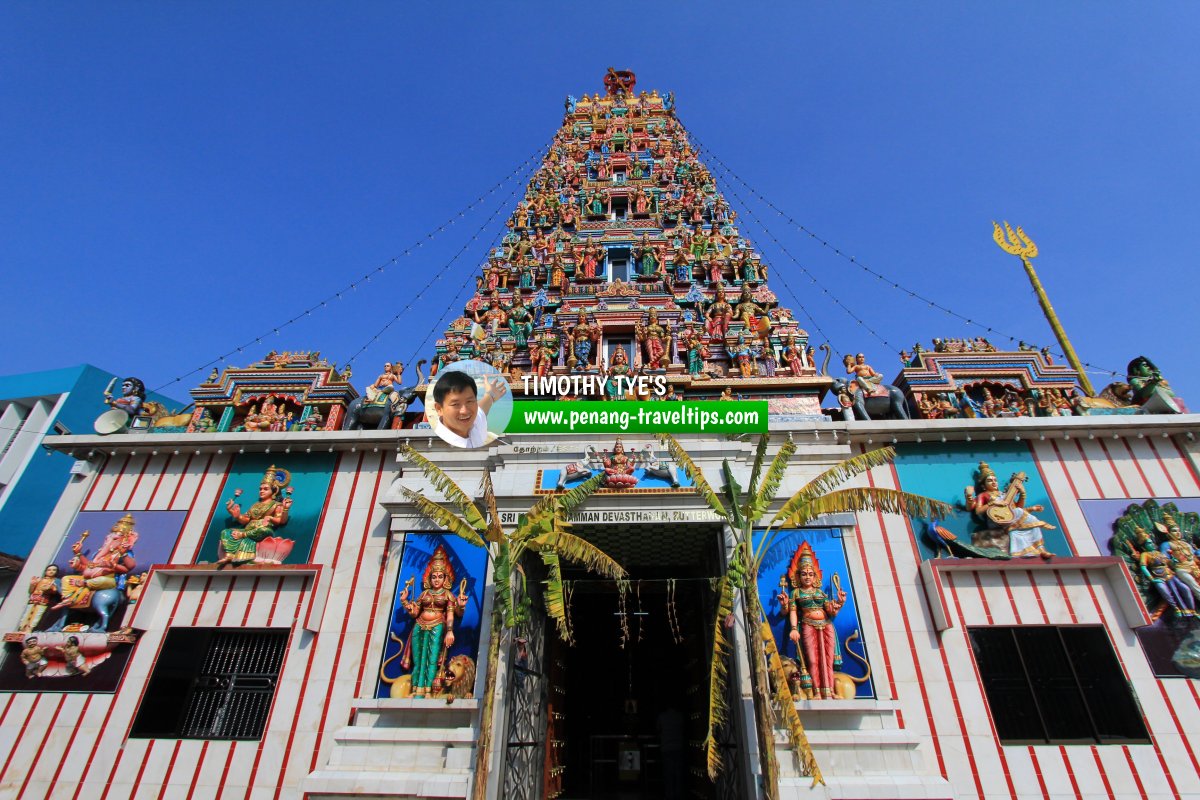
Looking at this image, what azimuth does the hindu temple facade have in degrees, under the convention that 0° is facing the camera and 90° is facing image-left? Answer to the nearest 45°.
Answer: approximately 0°
